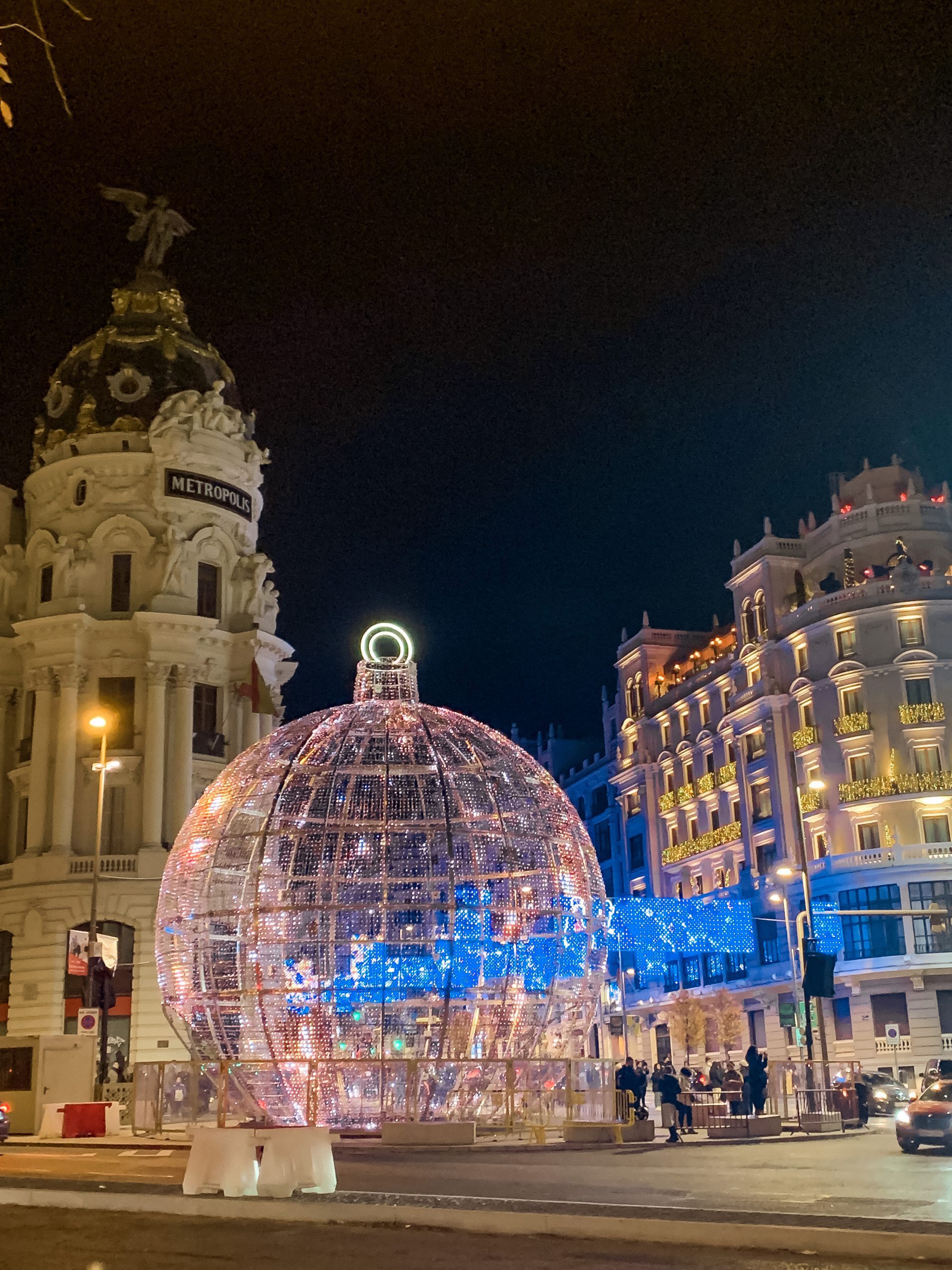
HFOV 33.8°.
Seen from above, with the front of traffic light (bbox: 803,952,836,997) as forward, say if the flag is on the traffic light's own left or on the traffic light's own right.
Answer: on the traffic light's own left

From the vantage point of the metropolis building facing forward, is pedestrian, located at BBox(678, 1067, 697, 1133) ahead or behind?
ahead

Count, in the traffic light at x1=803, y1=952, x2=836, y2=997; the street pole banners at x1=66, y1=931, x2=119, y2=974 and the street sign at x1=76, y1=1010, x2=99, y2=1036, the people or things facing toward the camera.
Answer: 2

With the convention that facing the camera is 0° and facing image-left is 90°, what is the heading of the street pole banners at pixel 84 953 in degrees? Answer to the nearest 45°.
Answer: approximately 0°

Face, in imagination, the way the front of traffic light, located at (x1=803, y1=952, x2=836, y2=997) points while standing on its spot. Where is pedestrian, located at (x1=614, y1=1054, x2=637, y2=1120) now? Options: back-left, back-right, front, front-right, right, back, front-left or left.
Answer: back-left

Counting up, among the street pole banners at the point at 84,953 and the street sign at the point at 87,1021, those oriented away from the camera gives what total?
0

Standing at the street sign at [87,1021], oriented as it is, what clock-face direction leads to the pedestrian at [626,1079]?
The pedestrian is roughly at 10 o'clock from the street sign.

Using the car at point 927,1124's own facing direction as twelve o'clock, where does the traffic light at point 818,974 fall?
The traffic light is roughly at 4 o'clock from the car.

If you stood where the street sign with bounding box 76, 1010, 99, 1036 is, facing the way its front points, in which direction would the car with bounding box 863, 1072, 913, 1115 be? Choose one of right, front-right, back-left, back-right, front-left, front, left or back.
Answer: left

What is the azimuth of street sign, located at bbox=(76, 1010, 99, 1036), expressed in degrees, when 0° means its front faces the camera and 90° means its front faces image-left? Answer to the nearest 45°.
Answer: approximately 0°
